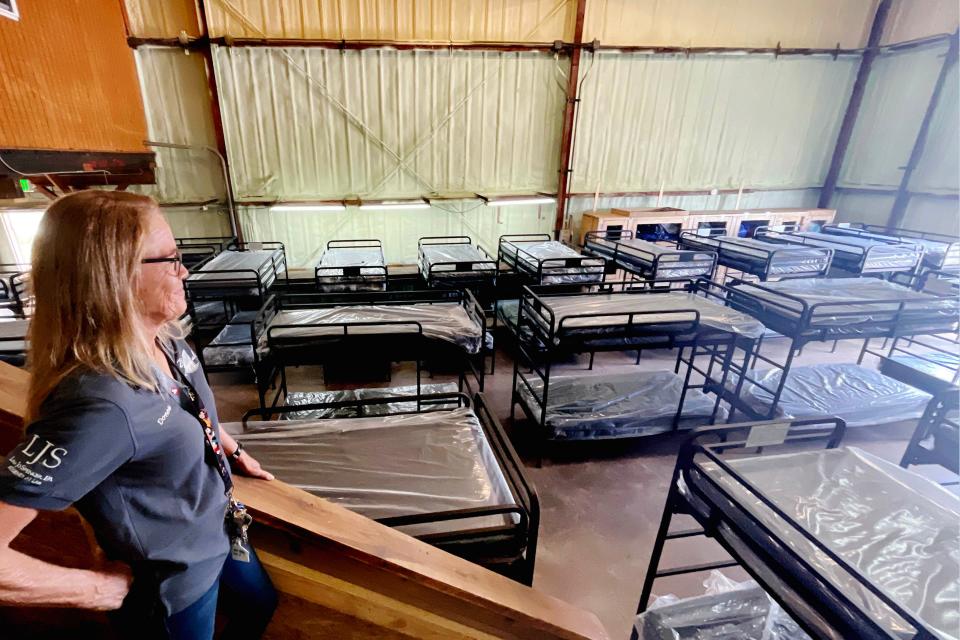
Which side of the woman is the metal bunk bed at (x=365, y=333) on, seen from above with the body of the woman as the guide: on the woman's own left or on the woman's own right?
on the woman's own left

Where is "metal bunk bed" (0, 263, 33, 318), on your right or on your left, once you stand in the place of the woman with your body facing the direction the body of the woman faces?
on your left

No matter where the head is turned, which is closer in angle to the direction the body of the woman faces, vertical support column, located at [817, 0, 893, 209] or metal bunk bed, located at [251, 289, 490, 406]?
the vertical support column

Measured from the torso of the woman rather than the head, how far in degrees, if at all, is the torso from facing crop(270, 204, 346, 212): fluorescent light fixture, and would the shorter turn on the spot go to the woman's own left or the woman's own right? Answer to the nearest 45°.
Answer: approximately 45° to the woman's own left

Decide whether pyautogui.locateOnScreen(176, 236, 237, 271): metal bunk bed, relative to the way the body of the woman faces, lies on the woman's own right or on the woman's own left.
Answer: on the woman's own left

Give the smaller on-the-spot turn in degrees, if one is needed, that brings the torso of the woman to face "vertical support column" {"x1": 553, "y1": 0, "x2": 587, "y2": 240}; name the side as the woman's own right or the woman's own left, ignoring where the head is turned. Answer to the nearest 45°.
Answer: approximately 45° to the woman's own left

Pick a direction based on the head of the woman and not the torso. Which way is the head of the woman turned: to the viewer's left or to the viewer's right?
to the viewer's right

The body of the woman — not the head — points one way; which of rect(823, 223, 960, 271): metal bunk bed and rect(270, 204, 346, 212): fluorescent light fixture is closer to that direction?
the metal bunk bed

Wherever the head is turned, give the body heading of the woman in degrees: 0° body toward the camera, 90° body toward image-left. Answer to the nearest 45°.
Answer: approximately 270°

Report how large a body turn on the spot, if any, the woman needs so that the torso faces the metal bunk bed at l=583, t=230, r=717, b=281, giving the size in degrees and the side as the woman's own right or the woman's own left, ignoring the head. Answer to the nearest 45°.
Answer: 0° — they already face it
